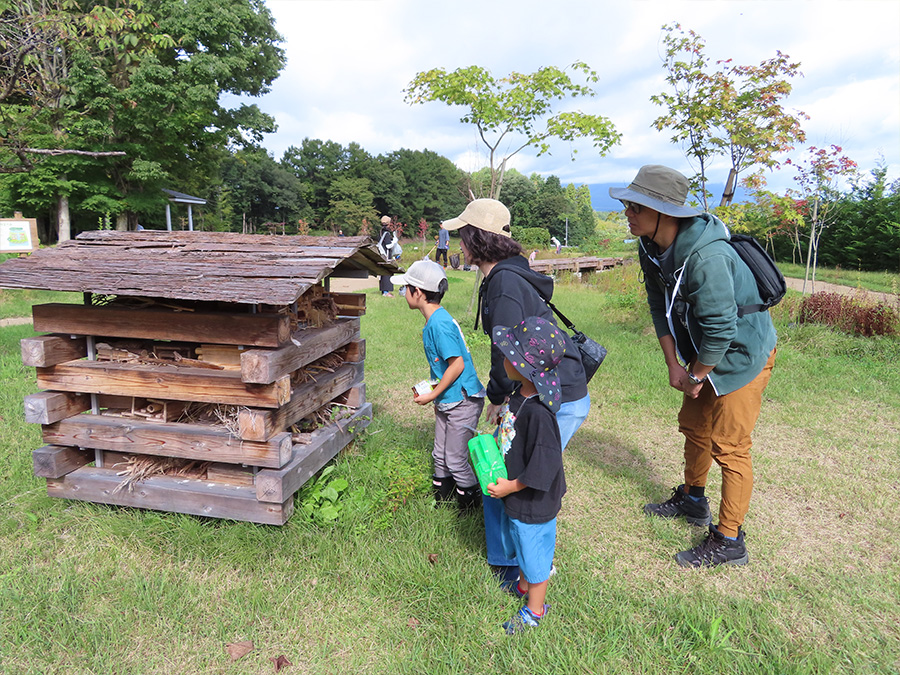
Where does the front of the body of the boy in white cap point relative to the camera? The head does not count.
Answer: to the viewer's left

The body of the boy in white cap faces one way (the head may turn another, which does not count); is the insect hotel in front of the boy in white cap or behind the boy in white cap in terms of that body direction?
in front

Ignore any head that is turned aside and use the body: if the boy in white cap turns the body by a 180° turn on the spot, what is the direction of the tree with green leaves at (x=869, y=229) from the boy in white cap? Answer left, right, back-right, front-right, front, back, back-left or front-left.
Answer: front-left

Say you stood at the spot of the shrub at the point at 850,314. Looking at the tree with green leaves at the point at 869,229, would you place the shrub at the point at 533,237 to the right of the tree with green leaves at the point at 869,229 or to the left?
left

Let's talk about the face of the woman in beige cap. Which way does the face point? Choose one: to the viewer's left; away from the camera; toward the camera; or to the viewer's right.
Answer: to the viewer's left

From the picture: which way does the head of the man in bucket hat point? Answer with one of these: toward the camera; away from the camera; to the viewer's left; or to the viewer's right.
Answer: to the viewer's left

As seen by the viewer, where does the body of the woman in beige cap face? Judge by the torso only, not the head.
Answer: to the viewer's left

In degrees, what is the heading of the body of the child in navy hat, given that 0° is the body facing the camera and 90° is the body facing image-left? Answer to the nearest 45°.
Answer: approximately 90°

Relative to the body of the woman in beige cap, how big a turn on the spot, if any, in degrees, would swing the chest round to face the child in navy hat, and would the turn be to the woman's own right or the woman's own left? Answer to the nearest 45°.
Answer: approximately 90° to the woman's own left

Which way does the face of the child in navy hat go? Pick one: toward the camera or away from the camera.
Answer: away from the camera

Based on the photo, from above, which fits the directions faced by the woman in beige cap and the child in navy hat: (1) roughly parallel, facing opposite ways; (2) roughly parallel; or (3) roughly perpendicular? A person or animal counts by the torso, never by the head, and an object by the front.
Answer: roughly parallel
